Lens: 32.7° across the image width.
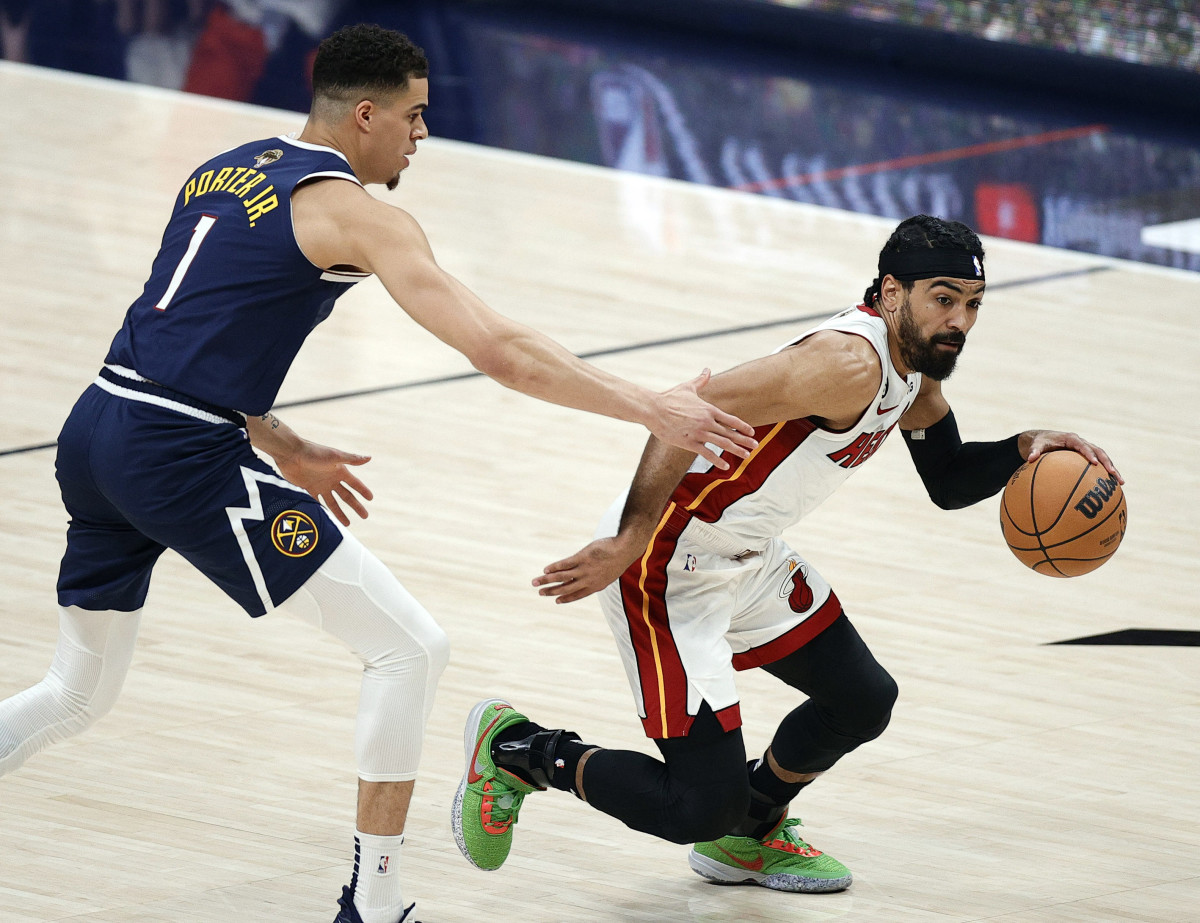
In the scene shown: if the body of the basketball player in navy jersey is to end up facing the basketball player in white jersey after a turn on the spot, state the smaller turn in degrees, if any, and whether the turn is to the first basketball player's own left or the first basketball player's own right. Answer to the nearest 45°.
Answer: approximately 45° to the first basketball player's own right

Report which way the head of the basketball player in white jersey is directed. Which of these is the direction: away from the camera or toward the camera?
toward the camera

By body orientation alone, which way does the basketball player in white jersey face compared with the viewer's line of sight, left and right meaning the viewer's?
facing the viewer and to the right of the viewer

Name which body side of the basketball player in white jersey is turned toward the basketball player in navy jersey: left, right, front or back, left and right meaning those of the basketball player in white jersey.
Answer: right

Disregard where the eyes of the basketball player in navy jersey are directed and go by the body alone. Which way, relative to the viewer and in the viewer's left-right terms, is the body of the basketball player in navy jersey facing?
facing away from the viewer and to the right of the viewer

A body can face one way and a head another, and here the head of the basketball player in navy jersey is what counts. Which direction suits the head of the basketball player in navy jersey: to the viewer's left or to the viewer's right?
to the viewer's right

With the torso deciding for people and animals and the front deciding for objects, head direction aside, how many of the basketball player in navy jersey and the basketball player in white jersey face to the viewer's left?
0

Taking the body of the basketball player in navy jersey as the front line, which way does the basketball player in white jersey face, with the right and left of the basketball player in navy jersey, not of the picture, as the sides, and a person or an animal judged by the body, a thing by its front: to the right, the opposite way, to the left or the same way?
to the right
